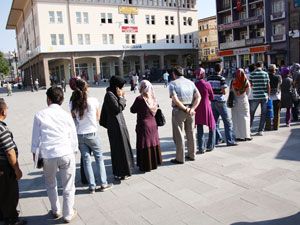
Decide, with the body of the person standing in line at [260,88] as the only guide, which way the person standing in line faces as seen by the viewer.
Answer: away from the camera

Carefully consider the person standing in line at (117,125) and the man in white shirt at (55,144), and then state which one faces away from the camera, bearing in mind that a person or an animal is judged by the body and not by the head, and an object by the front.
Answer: the man in white shirt

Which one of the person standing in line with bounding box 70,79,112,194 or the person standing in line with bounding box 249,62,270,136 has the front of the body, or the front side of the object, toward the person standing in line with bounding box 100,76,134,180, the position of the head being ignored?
the person standing in line with bounding box 70,79,112,194

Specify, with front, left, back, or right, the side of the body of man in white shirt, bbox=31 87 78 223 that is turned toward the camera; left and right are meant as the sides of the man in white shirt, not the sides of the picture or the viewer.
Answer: back

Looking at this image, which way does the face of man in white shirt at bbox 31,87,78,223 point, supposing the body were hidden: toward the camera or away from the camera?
away from the camera

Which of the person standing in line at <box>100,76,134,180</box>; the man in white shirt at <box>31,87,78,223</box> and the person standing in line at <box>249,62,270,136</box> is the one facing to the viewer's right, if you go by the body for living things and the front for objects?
the person standing in line at <box>100,76,134,180</box>

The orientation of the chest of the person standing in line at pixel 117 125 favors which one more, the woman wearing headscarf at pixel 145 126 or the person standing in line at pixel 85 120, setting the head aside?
the woman wearing headscarf

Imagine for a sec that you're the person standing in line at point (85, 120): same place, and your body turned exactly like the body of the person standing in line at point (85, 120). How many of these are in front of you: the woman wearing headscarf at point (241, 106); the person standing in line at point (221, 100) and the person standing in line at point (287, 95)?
3

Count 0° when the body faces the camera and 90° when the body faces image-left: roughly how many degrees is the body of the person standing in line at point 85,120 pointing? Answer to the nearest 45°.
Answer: approximately 225°

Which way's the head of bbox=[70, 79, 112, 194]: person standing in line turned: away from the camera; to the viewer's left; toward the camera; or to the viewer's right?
away from the camera

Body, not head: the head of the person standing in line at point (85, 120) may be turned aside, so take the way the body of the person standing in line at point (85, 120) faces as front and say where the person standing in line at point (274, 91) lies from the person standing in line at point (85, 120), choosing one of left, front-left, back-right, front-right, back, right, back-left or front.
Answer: front
